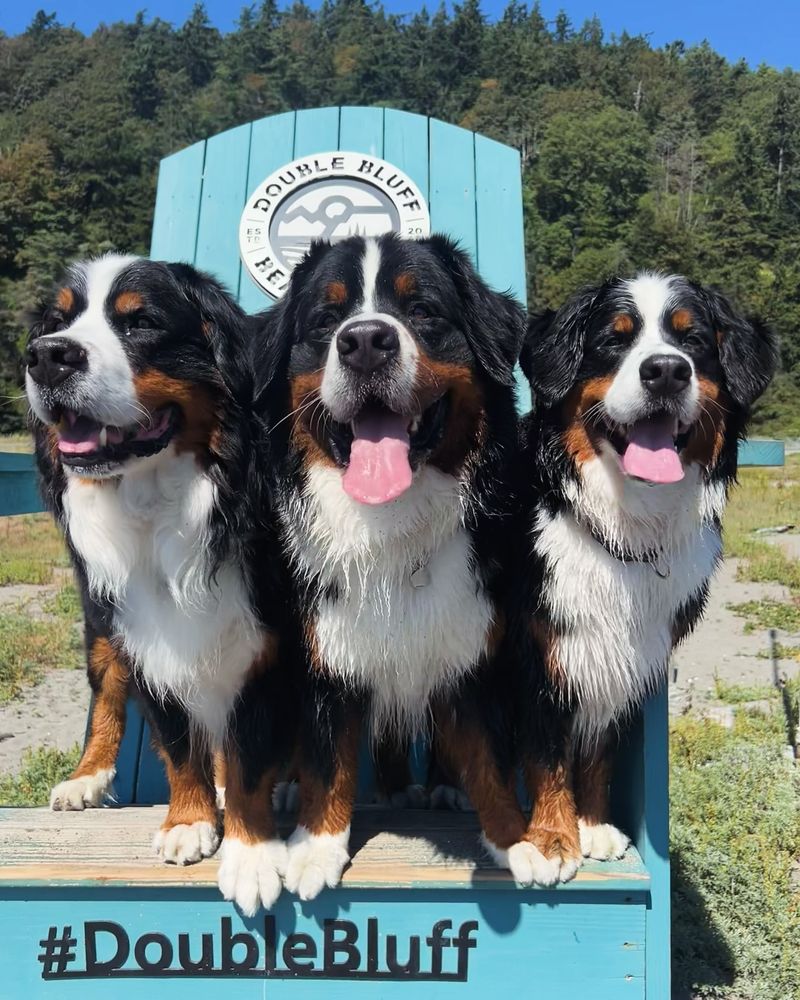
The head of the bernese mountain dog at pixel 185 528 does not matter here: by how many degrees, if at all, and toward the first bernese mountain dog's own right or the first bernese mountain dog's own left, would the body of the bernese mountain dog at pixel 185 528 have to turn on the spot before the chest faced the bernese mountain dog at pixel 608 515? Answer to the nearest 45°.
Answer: approximately 90° to the first bernese mountain dog's own left

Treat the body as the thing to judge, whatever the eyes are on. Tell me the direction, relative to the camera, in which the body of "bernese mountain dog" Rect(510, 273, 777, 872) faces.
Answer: toward the camera

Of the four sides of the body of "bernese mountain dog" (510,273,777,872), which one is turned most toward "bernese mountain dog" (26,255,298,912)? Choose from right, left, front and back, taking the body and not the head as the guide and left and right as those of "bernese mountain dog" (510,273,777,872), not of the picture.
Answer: right

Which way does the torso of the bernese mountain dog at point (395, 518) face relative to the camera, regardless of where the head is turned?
toward the camera

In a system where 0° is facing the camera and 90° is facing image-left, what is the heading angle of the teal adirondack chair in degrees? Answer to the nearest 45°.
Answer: approximately 0°

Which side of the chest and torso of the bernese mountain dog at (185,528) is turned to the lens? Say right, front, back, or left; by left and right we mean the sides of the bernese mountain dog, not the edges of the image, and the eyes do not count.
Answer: front
